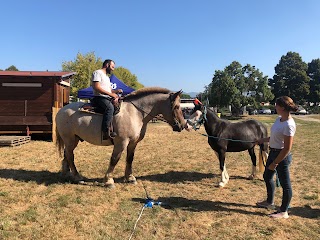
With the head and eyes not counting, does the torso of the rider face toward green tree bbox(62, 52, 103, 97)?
no

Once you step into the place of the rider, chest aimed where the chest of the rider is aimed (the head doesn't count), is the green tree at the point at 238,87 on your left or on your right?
on your left

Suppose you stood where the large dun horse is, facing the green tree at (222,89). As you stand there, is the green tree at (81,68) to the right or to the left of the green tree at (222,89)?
left

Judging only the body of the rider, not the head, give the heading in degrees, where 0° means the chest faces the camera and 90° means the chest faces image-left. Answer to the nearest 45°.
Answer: approximately 270°

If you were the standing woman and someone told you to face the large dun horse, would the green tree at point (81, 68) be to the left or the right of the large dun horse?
right

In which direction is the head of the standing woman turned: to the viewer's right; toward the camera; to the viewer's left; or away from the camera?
to the viewer's left

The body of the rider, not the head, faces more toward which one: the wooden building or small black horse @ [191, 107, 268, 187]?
the small black horse

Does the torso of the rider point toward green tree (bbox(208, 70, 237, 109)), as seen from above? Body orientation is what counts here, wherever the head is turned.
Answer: no

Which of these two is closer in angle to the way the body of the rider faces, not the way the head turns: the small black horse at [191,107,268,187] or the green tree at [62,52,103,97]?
the small black horse

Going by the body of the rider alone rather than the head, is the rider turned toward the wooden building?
no

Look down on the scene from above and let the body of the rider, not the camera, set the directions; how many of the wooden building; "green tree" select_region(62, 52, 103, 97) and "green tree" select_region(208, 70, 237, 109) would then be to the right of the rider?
0

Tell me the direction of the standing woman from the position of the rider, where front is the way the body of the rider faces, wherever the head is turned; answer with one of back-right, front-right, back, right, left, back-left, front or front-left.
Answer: front-right

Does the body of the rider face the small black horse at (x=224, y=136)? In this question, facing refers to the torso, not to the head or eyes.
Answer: yes

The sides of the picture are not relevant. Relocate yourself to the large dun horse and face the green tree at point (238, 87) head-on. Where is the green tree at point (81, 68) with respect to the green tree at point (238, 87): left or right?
left
